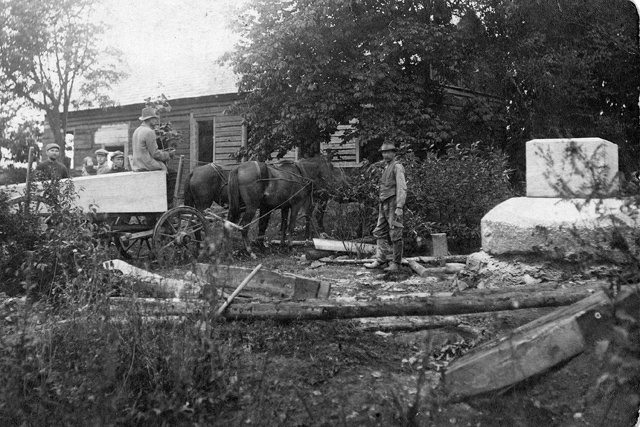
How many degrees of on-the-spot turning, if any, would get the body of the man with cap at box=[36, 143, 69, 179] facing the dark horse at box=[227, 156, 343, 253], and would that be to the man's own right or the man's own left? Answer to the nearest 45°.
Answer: approximately 90° to the man's own left

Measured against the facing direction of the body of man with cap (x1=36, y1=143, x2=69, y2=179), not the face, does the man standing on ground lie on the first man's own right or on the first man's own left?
on the first man's own left

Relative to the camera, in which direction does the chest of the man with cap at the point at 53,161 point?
toward the camera

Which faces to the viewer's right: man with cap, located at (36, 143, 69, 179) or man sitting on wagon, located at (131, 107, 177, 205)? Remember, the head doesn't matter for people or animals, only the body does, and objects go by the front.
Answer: the man sitting on wagon

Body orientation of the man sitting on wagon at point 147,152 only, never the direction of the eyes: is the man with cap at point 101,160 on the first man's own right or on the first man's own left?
on the first man's own left

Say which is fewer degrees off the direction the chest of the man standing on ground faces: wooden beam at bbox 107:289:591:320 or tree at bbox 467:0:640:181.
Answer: the wooden beam

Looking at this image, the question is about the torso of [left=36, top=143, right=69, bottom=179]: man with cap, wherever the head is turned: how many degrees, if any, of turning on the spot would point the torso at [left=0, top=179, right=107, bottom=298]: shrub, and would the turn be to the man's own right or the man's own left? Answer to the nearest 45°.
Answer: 0° — they already face it

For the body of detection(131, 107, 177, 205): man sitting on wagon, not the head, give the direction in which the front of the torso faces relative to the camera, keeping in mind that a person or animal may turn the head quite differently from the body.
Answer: to the viewer's right

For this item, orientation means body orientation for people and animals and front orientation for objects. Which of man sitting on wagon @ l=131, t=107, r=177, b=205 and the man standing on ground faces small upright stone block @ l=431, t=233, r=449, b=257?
the man sitting on wagon

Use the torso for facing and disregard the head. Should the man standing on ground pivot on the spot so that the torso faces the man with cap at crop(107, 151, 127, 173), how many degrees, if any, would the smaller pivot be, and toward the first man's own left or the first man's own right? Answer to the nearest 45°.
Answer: approximately 45° to the first man's own right

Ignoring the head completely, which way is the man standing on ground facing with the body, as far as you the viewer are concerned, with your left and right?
facing the viewer and to the left of the viewer

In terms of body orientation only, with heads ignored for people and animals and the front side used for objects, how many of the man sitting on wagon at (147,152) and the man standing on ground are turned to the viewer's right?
1

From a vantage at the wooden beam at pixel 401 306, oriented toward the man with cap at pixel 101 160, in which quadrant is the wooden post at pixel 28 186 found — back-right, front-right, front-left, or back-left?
front-left

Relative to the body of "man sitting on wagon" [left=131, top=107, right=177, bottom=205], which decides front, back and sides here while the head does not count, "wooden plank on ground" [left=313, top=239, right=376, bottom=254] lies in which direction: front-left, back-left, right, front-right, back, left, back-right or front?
front

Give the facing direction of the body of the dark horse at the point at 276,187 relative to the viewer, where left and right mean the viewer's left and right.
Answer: facing away from the viewer and to the right of the viewer

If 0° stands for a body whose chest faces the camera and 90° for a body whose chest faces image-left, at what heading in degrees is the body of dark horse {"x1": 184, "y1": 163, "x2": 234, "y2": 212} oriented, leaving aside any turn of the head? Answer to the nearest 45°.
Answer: approximately 225°

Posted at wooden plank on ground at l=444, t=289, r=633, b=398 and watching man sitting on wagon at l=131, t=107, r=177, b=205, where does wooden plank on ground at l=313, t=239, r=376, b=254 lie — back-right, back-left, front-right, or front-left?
front-right

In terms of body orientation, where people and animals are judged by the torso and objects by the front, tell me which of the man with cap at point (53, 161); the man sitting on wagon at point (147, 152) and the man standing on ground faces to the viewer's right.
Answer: the man sitting on wagon

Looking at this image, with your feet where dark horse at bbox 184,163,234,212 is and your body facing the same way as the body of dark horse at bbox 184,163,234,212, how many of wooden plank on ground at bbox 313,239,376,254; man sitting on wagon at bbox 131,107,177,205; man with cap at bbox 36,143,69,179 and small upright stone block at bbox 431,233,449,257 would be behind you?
2

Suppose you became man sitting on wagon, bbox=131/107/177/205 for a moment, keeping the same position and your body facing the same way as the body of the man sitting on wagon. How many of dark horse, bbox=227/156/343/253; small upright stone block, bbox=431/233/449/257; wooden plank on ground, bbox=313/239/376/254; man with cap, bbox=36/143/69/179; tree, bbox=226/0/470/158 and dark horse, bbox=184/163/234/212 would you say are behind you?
1
